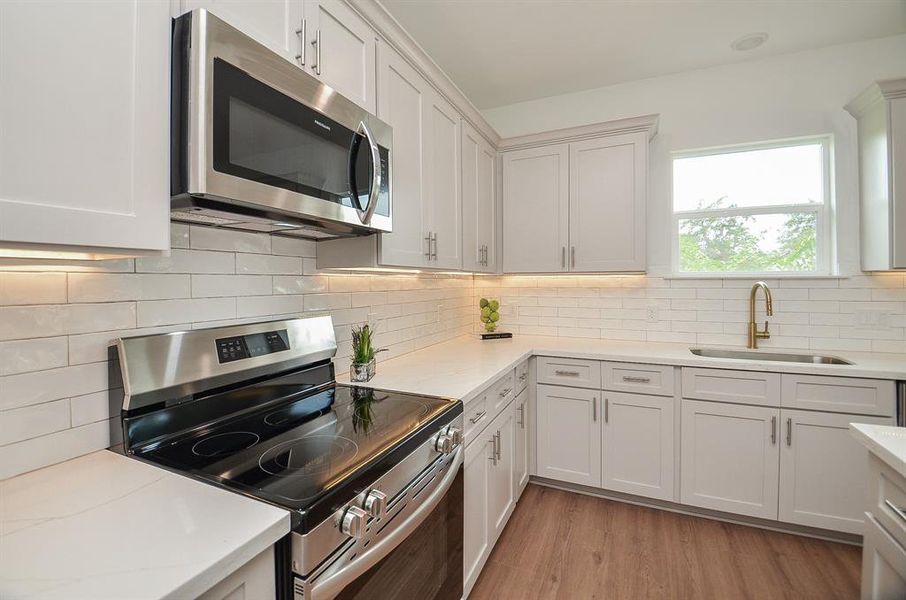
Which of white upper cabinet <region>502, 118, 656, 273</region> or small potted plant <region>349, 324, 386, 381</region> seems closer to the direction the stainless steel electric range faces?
the white upper cabinet

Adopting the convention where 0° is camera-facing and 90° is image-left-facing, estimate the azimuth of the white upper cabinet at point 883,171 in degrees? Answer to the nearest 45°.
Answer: approximately 0°

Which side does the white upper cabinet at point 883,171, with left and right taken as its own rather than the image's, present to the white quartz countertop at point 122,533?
front

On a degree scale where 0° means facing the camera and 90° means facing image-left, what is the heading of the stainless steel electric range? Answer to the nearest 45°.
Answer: approximately 315°

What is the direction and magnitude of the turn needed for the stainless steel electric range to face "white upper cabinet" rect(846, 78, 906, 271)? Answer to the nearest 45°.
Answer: approximately 45° to its left

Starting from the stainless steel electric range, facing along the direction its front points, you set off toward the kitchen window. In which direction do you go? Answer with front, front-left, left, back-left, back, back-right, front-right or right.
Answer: front-left

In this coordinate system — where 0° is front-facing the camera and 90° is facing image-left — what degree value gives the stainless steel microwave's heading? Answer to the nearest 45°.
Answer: approximately 315°

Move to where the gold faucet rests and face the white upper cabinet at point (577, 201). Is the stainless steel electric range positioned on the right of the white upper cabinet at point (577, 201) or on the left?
left

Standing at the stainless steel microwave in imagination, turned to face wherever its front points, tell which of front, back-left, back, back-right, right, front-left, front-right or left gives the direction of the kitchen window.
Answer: front-left
